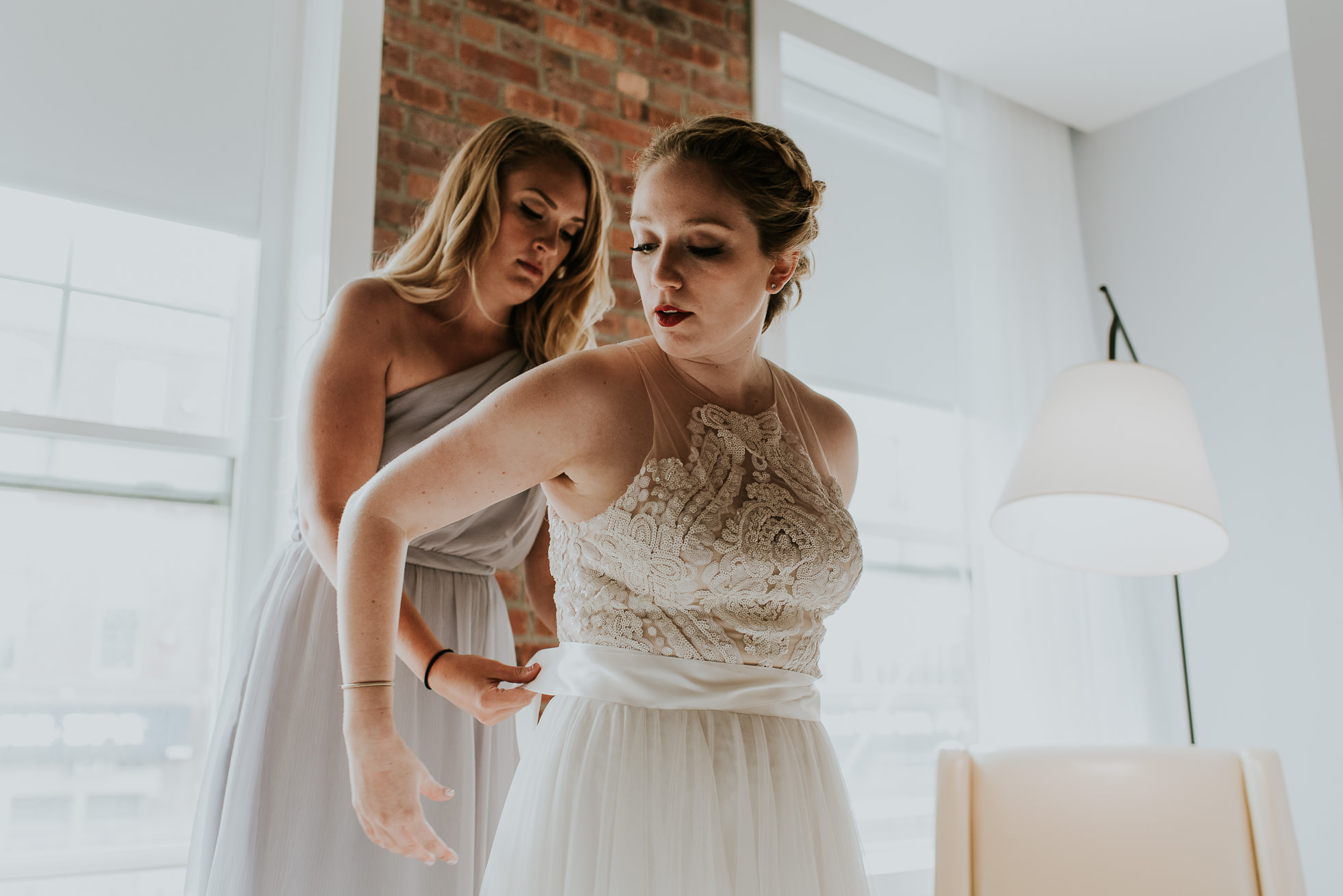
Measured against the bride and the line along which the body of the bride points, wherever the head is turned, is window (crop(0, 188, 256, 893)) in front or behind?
behind

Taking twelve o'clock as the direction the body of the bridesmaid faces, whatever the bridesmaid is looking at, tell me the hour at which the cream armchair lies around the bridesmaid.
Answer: The cream armchair is roughly at 10 o'clock from the bridesmaid.

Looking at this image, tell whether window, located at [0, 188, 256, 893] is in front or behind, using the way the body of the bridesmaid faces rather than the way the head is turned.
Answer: behind

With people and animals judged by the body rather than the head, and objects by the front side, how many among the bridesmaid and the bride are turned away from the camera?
0

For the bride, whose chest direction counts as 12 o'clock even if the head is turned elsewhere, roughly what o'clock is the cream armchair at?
The cream armchair is roughly at 9 o'clock from the bride.

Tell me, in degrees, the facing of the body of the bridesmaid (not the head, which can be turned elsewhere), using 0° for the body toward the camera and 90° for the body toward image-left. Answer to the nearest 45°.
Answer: approximately 315°

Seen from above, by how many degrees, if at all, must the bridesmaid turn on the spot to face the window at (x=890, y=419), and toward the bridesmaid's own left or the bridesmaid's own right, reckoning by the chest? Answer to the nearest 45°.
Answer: approximately 90° to the bridesmaid's own left

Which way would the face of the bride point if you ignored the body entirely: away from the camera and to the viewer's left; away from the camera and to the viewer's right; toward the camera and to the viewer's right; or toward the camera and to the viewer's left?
toward the camera and to the viewer's left

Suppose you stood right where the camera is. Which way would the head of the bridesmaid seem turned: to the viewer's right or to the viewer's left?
to the viewer's right
